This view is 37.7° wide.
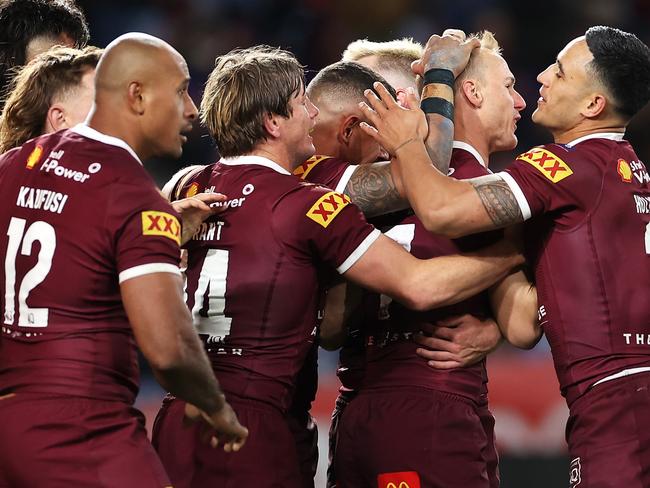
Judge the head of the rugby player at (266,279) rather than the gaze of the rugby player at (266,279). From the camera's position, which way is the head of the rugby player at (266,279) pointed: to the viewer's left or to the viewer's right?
to the viewer's right

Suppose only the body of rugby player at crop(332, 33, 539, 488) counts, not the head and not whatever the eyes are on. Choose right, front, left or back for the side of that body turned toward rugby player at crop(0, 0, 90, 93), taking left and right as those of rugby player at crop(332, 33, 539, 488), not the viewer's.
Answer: left

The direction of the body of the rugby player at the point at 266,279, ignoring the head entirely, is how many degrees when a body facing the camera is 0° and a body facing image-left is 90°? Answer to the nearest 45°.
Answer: approximately 225°

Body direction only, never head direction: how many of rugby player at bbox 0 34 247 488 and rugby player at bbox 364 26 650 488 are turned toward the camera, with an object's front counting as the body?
0

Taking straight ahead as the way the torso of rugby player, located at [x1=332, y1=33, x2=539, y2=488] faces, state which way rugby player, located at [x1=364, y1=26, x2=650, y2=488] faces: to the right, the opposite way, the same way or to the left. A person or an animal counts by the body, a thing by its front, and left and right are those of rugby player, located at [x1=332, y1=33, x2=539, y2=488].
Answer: to the left

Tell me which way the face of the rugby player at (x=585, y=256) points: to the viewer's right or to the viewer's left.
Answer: to the viewer's left

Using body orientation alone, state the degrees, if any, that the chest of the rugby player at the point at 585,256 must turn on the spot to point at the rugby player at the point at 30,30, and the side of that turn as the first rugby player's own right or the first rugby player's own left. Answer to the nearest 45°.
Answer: approximately 45° to the first rugby player's own left

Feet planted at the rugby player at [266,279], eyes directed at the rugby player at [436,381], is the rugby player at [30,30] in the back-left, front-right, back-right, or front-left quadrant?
back-left

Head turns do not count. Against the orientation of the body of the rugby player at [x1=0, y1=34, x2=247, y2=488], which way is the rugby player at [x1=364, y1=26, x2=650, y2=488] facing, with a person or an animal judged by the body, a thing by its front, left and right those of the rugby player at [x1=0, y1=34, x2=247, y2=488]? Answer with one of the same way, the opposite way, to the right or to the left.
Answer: to the left

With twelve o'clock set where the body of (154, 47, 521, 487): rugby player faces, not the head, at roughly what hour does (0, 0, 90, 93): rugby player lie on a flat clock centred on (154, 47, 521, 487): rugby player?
(0, 0, 90, 93): rugby player is roughly at 9 o'clock from (154, 47, 521, 487): rugby player.

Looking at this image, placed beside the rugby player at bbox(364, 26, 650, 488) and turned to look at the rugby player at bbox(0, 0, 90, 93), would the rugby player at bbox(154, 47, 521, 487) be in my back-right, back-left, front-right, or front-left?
front-left

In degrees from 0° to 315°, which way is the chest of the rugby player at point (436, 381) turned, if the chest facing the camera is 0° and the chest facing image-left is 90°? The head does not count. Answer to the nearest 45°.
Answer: approximately 225°

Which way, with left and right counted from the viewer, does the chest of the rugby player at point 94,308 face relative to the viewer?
facing away from the viewer and to the right of the viewer

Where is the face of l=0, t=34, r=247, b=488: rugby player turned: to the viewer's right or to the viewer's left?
to the viewer's right

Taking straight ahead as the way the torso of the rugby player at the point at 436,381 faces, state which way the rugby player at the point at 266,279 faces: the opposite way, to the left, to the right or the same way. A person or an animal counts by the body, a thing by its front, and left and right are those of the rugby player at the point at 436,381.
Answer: the same way

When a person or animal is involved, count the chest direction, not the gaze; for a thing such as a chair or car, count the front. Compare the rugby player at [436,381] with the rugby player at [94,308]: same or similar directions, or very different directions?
same or similar directions

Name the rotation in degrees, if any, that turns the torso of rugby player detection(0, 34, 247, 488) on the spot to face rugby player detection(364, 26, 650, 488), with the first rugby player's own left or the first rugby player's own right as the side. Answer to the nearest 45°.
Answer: approximately 45° to the first rugby player's own right
